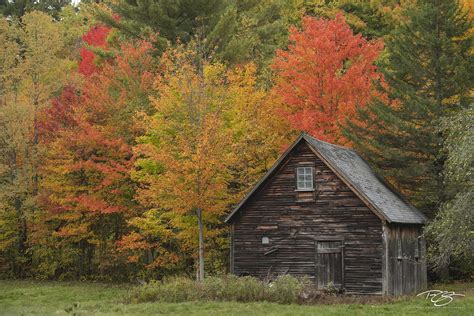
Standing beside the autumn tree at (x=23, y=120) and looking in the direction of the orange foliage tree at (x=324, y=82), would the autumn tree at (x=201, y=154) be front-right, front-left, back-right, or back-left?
front-right

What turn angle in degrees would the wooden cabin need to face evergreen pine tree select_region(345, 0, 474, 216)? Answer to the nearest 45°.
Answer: approximately 180°

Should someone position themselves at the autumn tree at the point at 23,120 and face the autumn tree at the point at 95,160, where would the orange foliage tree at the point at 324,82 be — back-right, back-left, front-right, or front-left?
front-left

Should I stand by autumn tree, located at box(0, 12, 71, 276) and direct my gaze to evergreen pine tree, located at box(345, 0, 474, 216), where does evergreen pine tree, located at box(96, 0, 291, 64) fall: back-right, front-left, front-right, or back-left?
front-left

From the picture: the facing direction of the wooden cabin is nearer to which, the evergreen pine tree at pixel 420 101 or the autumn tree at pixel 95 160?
the autumn tree

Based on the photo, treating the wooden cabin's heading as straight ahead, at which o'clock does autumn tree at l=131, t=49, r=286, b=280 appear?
The autumn tree is roughly at 2 o'clock from the wooden cabin.

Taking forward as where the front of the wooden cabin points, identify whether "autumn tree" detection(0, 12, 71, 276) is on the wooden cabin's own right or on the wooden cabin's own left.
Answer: on the wooden cabin's own right

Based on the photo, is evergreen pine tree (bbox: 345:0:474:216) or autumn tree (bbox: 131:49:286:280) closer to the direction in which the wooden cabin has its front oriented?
the autumn tree

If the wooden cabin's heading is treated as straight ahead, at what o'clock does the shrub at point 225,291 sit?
The shrub is roughly at 12 o'clock from the wooden cabin.

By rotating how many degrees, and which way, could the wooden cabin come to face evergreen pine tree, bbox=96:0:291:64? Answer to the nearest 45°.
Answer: approximately 90° to its right

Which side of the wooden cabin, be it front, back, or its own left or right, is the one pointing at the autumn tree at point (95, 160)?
right

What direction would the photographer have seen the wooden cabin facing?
facing the viewer and to the left of the viewer
